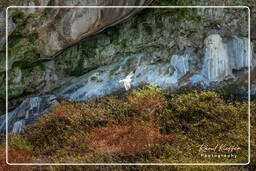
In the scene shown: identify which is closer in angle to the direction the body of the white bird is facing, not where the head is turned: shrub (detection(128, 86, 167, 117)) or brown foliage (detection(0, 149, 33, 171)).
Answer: the brown foliage

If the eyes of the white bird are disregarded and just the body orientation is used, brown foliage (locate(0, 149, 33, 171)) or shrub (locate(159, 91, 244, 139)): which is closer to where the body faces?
the brown foliage

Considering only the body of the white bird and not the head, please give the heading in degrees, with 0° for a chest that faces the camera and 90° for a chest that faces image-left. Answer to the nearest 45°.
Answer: approximately 90°

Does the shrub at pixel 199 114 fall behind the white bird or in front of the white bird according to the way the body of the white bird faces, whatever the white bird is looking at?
behind

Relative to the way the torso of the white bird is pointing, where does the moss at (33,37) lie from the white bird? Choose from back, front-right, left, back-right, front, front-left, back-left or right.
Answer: front

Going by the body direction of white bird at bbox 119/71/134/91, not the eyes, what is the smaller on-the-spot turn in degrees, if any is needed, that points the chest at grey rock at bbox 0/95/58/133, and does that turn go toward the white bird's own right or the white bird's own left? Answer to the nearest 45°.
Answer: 0° — it already faces it

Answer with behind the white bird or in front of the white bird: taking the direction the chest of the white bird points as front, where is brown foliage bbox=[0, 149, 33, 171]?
in front

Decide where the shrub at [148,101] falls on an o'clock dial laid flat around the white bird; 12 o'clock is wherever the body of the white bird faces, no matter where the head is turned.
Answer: The shrub is roughly at 8 o'clock from the white bird.

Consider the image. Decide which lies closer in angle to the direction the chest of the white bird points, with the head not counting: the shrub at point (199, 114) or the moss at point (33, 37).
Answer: the moss

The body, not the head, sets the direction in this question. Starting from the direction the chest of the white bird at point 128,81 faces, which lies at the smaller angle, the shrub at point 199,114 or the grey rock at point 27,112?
the grey rock
